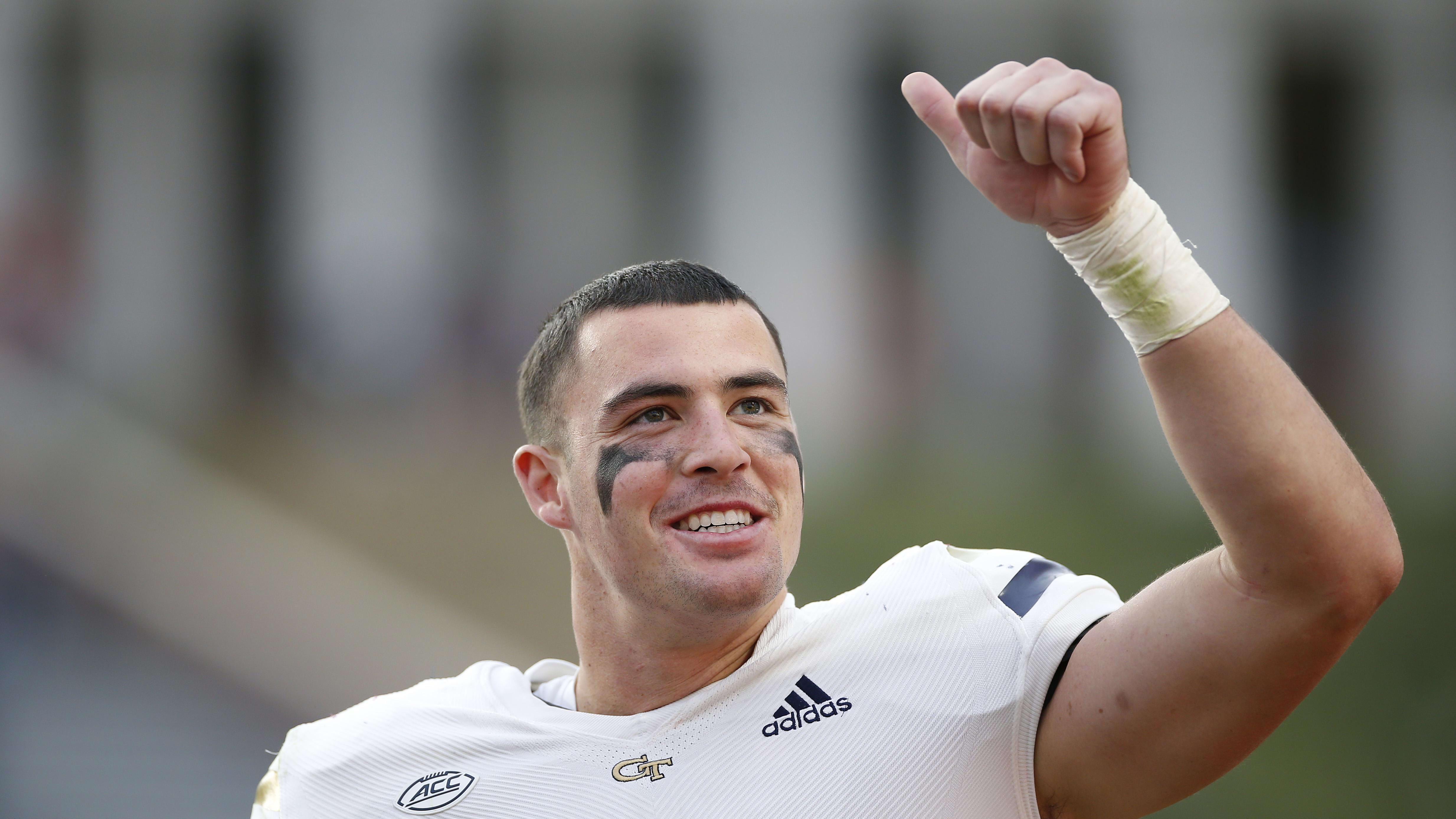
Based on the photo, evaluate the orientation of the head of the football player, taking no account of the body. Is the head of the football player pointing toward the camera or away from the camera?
toward the camera

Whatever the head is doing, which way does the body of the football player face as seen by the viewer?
toward the camera
